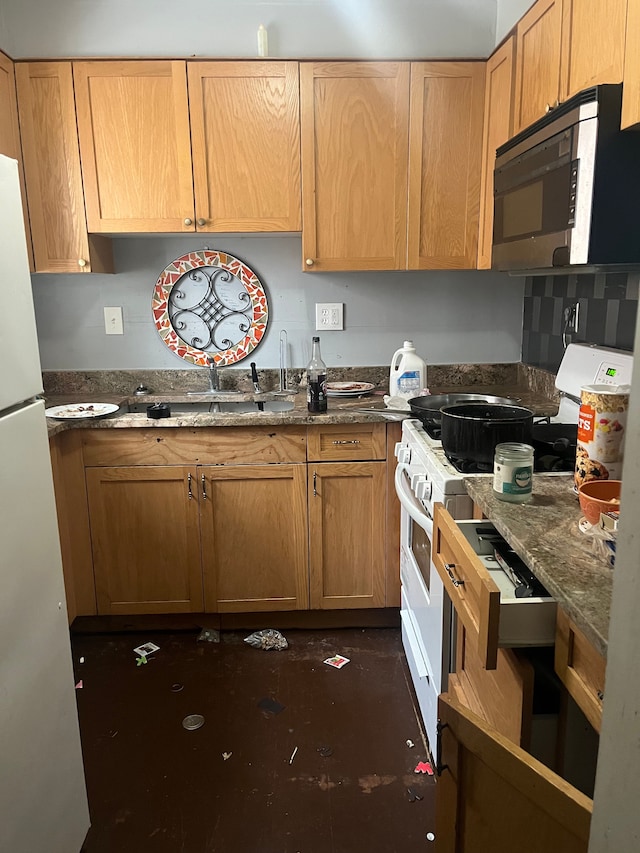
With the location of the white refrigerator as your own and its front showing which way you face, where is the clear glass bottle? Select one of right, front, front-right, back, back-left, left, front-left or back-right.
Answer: front-left

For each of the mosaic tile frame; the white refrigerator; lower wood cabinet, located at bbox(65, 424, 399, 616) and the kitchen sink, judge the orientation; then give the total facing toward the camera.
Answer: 3

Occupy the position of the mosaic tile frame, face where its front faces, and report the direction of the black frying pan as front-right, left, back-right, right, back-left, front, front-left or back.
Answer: front-left

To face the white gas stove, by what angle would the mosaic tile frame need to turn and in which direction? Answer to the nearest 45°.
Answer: approximately 45° to its left

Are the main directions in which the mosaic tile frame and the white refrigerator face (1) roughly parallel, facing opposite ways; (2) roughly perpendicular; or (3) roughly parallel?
roughly perpendicular

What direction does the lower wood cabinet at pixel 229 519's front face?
toward the camera

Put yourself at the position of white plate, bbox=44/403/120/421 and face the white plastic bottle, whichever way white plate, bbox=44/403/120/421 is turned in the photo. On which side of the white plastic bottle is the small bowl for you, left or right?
right

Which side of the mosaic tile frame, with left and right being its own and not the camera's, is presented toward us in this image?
front

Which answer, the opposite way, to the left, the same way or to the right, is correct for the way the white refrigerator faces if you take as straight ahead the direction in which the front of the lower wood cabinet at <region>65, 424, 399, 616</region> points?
to the left

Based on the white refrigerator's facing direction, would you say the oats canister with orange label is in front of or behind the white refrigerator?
in front

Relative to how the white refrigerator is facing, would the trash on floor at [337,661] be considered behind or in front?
in front

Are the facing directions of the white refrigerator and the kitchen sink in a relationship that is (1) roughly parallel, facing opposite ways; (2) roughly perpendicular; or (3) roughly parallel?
roughly perpendicular
